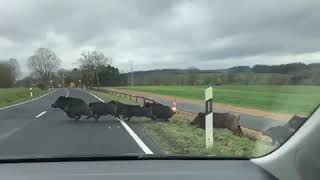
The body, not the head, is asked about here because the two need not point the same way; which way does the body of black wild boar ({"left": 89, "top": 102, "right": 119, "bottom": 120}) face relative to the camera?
to the viewer's left

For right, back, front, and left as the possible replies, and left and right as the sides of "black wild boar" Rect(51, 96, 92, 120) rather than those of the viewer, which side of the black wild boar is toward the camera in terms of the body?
left

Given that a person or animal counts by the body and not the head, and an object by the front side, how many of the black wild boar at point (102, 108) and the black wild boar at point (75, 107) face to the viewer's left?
2
